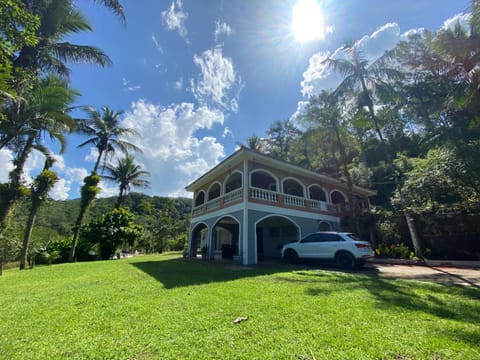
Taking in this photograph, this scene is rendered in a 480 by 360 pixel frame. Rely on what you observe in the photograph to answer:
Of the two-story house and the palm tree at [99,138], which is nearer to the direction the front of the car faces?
the two-story house
